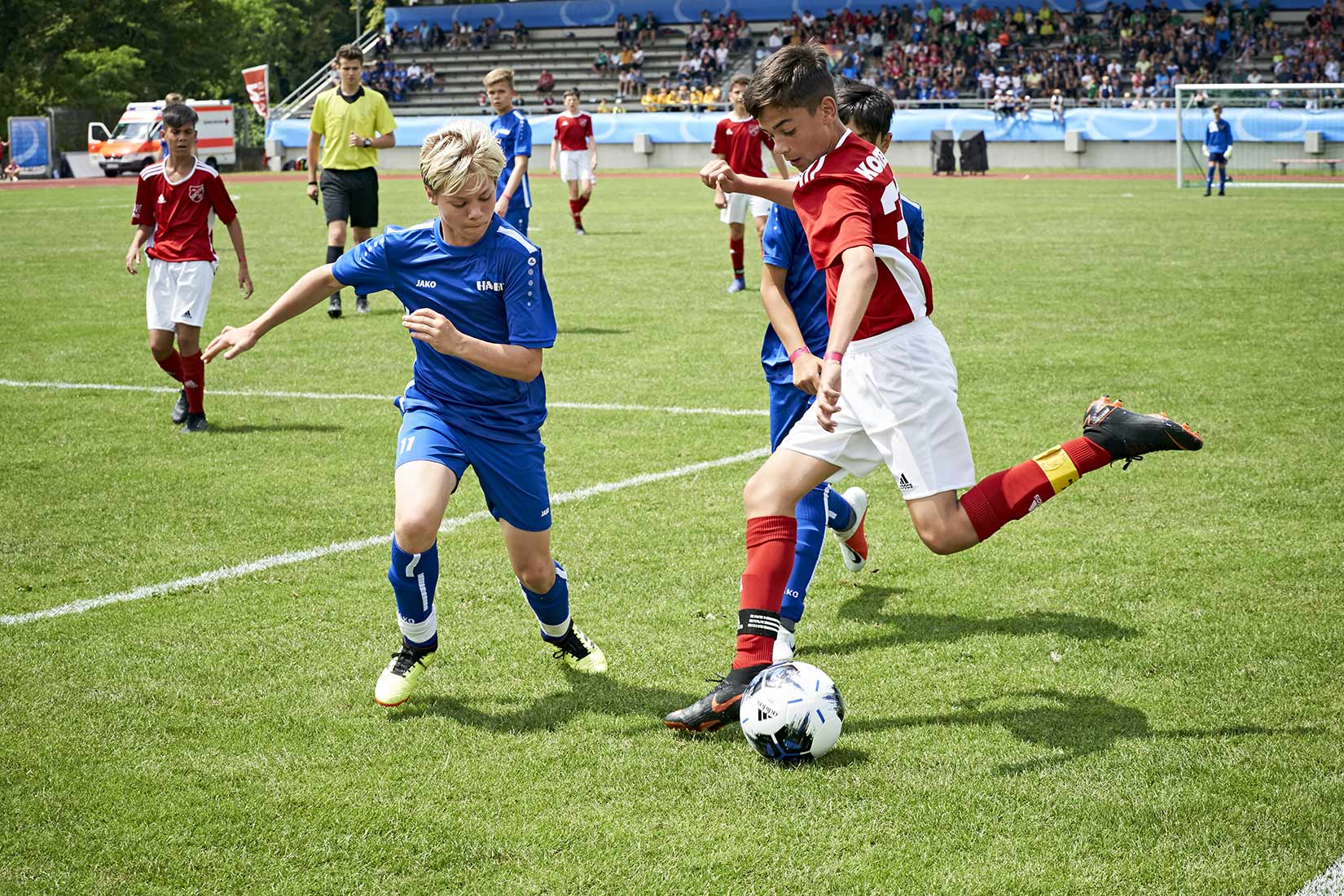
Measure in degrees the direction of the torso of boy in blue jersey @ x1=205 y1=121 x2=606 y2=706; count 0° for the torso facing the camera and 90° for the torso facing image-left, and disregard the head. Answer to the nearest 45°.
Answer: approximately 0°

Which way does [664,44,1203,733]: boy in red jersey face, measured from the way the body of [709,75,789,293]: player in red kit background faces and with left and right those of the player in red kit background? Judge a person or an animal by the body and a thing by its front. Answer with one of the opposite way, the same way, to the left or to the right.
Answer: to the right

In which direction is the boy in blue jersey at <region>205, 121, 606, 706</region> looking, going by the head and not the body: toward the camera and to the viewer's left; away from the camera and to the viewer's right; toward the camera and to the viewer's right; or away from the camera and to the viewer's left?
toward the camera and to the viewer's right

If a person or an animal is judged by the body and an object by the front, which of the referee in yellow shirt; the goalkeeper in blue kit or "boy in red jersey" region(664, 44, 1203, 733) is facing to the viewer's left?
the boy in red jersey

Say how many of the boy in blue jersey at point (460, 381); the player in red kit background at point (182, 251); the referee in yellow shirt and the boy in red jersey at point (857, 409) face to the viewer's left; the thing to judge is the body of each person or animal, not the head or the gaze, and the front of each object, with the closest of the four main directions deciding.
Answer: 1

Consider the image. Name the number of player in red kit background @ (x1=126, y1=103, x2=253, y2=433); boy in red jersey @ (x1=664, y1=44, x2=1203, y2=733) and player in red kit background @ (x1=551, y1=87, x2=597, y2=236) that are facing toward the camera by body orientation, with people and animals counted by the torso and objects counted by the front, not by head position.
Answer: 2

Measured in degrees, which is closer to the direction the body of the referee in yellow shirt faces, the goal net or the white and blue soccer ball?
the white and blue soccer ball

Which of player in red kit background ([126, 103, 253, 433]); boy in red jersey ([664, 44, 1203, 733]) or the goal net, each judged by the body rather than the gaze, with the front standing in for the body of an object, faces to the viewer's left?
the boy in red jersey

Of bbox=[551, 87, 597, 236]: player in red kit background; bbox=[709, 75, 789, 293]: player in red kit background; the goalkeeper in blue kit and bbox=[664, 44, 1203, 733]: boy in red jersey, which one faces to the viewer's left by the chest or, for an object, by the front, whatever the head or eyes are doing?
the boy in red jersey

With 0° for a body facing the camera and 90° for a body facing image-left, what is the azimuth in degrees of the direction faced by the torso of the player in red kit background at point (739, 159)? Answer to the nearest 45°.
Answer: approximately 0°

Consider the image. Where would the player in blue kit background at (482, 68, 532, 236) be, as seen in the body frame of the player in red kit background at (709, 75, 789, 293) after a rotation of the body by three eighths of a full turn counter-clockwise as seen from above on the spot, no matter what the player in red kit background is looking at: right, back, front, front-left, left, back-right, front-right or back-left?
back
